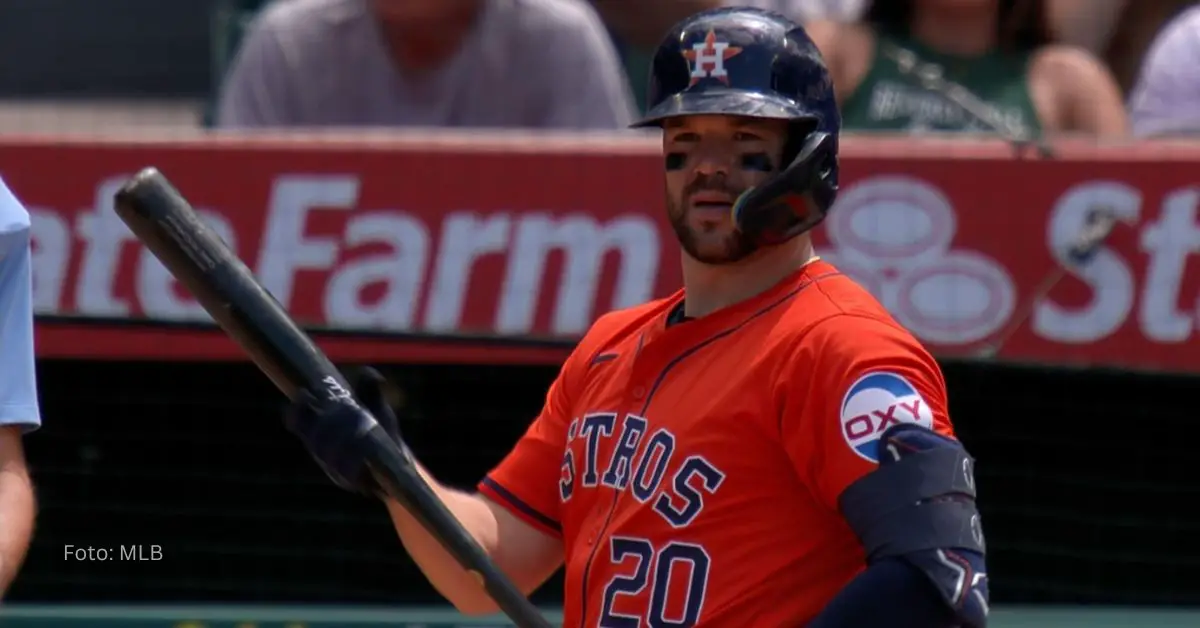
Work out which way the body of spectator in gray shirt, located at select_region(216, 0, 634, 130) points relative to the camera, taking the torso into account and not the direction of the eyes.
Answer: toward the camera

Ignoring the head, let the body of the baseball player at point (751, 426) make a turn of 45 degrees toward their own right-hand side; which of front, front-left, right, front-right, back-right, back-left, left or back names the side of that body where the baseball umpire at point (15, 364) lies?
front

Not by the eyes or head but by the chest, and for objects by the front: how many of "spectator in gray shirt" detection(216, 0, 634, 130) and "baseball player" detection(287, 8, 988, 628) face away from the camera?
0

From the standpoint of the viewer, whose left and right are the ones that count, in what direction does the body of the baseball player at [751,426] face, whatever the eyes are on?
facing the viewer and to the left of the viewer

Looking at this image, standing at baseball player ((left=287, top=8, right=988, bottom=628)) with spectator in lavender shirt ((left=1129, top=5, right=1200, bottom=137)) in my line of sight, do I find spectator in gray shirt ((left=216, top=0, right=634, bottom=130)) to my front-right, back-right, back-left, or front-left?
front-left

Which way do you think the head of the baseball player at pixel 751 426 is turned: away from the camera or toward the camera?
toward the camera

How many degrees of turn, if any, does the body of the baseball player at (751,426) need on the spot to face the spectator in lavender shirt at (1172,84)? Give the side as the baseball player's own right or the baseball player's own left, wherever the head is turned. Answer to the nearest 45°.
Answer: approximately 180°

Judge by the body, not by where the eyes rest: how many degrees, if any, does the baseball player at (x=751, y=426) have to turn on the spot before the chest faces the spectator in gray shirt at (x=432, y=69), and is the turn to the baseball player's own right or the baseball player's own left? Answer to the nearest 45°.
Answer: approximately 135° to the baseball player's own right

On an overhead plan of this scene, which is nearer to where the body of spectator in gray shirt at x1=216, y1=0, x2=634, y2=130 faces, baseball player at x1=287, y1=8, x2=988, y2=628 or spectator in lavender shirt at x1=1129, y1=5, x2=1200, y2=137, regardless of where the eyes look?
the baseball player

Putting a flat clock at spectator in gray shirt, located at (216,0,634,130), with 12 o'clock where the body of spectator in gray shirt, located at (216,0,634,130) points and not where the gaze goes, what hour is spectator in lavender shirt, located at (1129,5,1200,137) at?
spectator in lavender shirt, located at (1129,5,1200,137) is roughly at 9 o'clock from spectator in gray shirt, located at (216,0,634,130).

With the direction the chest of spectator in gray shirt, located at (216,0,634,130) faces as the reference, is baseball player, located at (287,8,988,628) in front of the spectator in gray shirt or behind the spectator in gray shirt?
in front

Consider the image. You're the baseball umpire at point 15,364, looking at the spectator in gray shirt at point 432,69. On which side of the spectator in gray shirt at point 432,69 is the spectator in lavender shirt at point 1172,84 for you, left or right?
right
